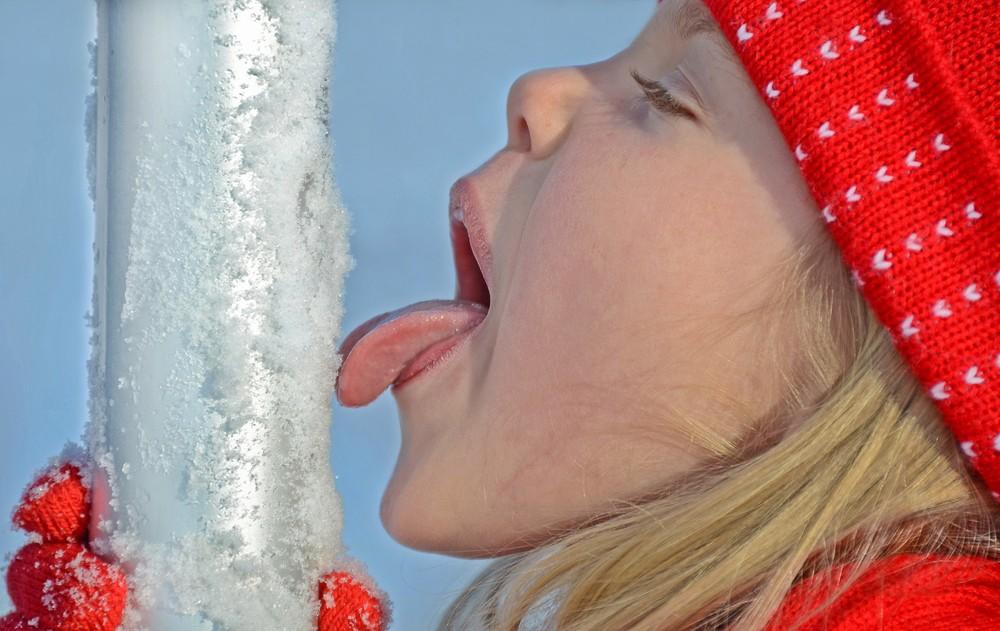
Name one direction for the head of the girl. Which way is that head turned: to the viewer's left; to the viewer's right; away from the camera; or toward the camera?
to the viewer's left

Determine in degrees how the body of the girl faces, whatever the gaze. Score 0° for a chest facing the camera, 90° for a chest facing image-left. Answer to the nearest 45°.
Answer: approximately 90°
